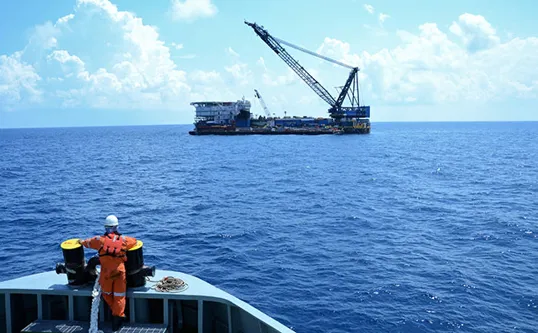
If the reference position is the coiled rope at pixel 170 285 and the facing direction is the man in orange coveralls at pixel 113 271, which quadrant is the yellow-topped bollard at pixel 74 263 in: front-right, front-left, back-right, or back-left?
front-right

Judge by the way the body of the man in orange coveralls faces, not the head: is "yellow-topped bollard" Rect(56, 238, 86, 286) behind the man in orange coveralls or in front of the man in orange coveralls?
in front

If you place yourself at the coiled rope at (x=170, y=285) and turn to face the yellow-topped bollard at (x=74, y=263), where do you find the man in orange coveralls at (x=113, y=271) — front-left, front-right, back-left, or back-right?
front-left

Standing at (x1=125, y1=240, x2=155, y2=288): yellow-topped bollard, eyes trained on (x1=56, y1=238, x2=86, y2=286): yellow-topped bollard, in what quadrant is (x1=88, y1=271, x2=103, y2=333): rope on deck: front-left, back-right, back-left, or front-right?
front-left

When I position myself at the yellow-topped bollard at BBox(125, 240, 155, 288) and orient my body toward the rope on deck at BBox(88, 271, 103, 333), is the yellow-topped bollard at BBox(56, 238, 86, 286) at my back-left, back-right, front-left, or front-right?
front-right

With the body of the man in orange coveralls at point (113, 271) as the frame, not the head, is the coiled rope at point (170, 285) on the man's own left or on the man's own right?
on the man's own right

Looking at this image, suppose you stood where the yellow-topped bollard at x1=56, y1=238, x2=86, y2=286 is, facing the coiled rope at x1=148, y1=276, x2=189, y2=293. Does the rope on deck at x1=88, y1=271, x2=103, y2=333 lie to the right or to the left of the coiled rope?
right

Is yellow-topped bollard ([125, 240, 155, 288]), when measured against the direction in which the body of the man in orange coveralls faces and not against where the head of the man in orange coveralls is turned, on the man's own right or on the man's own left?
on the man's own right

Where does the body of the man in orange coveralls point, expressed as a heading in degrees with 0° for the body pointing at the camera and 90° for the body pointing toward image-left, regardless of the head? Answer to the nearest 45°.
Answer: approximately 180°

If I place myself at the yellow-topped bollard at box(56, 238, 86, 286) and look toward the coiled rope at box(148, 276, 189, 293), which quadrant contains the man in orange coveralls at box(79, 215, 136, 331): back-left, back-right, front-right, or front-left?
front-right
